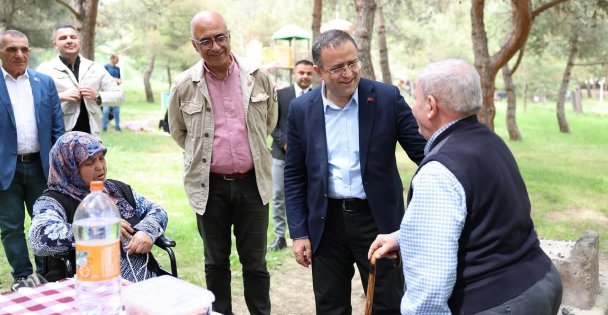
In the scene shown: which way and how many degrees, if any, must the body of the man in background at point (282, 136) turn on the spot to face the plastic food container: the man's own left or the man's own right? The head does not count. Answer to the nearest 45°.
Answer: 0° — they already face it

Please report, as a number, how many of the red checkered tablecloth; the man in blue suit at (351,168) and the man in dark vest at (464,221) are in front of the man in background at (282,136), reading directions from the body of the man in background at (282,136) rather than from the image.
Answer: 3

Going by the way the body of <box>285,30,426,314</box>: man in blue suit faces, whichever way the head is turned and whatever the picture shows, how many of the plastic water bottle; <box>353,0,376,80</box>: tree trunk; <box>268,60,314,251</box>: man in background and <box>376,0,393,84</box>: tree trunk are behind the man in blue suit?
3

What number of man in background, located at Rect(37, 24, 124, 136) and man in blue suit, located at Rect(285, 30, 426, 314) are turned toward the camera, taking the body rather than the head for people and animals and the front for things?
2

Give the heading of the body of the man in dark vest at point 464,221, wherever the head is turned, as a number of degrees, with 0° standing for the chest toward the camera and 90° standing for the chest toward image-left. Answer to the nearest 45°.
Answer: approximately 135°

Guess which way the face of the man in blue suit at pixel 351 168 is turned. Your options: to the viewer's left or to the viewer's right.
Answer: to the viewer's right

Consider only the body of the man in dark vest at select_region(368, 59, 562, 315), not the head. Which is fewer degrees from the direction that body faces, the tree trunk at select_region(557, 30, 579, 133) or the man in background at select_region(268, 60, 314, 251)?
the man in background

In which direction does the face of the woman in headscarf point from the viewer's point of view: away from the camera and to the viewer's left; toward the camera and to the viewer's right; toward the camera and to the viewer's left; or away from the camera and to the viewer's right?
toward the camera and to the viewer's right

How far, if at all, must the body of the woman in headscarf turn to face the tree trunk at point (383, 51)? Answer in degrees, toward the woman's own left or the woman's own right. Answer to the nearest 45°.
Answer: approximately 90° to the woman's own left

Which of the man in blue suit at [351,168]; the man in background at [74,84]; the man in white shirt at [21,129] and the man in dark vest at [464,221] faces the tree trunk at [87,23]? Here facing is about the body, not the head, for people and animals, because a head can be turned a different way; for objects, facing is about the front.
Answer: the man in dark vest

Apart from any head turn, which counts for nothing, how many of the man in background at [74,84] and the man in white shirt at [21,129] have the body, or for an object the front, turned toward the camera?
2
